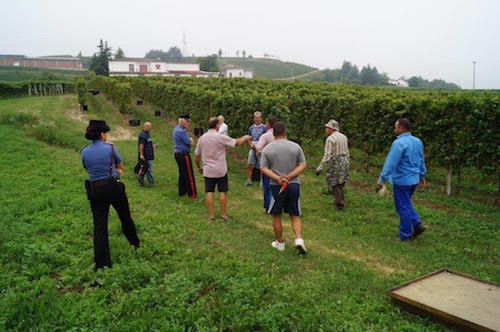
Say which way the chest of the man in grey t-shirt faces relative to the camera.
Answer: away from the camera

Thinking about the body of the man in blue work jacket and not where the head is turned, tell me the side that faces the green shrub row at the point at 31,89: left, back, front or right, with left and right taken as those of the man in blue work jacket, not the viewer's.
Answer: front

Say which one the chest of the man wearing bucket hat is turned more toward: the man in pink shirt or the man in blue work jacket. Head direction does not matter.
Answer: the man in pink shirt

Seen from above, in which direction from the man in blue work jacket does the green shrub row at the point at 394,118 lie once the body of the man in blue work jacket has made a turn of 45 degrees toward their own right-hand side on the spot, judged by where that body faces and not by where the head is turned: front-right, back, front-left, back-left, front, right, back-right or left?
front

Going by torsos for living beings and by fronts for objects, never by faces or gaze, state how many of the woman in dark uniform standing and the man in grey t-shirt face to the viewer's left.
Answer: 0

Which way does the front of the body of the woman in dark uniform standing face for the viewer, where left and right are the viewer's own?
facing away from the viewer and to the right of the viewer

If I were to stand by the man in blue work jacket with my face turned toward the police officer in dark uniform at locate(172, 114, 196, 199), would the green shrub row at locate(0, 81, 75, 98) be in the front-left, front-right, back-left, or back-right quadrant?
front-right

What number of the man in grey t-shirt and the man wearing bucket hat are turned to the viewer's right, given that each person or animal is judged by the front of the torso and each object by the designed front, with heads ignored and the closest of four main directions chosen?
0

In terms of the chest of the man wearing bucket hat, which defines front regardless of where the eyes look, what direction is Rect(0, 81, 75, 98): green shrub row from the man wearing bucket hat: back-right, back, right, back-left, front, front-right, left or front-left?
front

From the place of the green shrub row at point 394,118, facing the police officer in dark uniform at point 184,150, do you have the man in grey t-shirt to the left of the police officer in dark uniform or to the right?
left

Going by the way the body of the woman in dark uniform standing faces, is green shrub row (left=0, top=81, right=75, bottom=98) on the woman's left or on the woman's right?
on the woman's left

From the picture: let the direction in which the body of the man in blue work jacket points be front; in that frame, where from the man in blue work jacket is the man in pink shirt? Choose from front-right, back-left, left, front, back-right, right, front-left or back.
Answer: front-left

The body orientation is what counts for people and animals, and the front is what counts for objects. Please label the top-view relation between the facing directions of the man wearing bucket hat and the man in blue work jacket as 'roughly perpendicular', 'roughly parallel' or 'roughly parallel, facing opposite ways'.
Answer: roughly parallel

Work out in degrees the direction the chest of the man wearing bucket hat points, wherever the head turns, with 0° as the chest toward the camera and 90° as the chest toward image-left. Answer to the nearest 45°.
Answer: approximately 135°

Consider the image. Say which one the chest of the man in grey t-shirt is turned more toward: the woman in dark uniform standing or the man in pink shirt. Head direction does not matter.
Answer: the man in pink shirt

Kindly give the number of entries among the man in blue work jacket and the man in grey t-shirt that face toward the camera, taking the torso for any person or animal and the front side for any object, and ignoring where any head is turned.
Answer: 0

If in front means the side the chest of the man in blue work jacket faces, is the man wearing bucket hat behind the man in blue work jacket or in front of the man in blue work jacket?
in front
